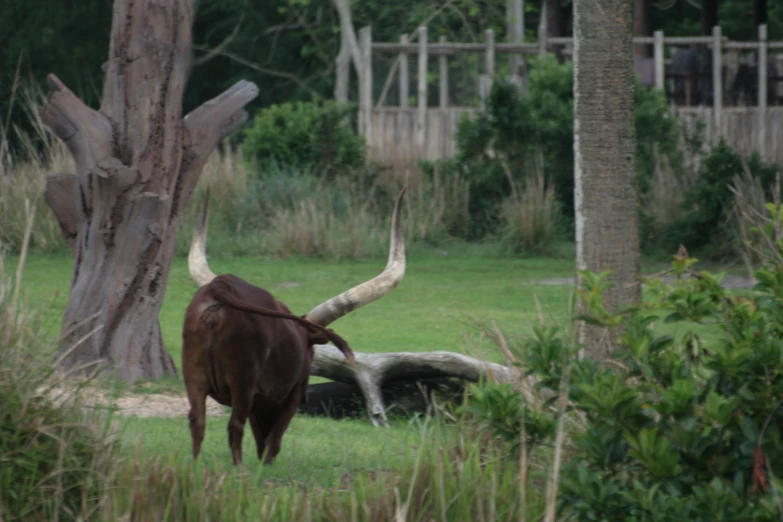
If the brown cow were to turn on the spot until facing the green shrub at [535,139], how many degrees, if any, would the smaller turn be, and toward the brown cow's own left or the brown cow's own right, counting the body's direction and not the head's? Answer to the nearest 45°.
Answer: approximately 45° to the brown cow's own left

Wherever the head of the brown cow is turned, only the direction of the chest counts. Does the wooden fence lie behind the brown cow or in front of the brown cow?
in front

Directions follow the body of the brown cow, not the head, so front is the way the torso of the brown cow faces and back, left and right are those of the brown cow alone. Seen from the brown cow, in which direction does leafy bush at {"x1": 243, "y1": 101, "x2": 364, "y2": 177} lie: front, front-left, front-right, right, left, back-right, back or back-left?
front-left

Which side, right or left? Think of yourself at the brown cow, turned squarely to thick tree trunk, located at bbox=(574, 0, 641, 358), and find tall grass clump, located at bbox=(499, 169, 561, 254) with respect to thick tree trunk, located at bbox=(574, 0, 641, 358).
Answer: left

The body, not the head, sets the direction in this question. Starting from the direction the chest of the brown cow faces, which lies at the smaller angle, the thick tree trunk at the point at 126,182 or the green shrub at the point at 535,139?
the green shrub

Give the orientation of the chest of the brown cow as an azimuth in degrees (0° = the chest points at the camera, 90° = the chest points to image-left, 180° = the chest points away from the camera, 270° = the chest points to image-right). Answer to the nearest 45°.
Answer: approximately 225°

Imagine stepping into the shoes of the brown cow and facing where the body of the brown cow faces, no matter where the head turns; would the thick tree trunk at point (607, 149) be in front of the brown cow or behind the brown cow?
in front

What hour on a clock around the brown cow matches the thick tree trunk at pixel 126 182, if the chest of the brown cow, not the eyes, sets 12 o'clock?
The thick tree trunk is roughly at 10 o'clock from the brown cow.

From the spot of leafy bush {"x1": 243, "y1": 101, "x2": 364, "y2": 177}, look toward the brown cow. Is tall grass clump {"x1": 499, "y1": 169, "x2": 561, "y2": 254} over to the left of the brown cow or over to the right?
left

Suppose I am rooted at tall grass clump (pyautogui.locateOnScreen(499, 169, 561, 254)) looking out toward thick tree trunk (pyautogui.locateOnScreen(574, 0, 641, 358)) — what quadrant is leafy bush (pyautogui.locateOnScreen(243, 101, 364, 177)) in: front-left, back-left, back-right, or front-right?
back-right
